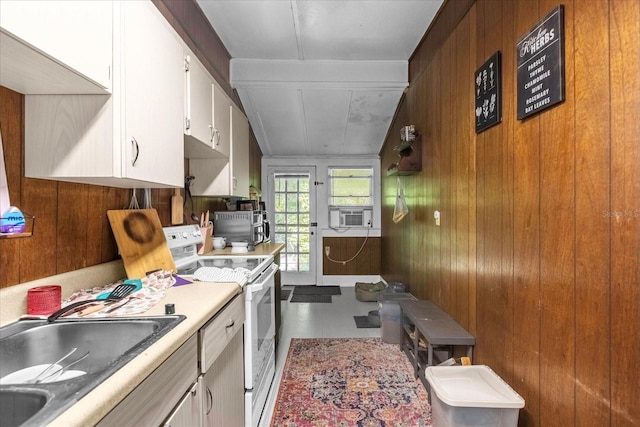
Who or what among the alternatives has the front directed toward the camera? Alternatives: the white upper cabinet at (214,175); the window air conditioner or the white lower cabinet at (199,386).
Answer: the window air conditioner

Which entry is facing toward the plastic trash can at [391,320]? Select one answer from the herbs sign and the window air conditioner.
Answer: the window air conditioner

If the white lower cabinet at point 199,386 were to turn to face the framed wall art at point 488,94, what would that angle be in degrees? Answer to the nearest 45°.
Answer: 0° — it already faces it

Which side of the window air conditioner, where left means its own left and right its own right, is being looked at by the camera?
front

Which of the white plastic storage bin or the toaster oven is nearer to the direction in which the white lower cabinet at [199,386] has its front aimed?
the white plastic storage bin

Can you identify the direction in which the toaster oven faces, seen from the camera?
facing to the right of the viewer

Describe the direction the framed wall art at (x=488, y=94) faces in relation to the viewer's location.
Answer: facing the viewer and to the left of the viewer

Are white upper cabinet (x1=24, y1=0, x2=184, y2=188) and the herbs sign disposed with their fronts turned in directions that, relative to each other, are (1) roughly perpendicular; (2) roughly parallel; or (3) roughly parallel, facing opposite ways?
roughly parallel, facing opposite ways

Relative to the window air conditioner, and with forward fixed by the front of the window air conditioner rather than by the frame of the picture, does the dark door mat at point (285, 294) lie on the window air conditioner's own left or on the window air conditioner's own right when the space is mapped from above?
on the window air conditioner's own right

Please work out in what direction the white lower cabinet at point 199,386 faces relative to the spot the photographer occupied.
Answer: facing to the right of the viewer

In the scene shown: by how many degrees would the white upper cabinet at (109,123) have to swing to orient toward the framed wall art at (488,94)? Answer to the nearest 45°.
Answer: approximately 45° to its left

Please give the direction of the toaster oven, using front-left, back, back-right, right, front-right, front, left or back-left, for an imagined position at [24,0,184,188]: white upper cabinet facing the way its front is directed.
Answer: left

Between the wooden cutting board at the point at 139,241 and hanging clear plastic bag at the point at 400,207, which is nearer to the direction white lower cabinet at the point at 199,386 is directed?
the hanging clear plastic bag

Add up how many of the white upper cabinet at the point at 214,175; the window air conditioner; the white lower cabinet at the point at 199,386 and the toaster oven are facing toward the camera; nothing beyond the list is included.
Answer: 1

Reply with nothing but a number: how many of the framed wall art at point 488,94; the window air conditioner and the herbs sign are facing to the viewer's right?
0

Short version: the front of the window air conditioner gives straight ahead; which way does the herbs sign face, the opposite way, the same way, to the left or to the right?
to the right

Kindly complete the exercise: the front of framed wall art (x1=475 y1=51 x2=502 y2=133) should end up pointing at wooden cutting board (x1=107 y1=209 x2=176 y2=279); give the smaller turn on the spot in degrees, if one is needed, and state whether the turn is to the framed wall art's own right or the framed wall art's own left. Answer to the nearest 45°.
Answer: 0° — it already faces it

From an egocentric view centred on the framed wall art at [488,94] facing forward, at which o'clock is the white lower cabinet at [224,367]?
The white lower cabinet is roughly at 12 o'clock from the framed wall art.

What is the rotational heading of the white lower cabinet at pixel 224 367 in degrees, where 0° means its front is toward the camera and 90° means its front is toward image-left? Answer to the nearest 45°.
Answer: approximately 270°

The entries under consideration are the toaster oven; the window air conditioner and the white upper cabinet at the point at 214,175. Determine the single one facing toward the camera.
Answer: the window air conditioner
